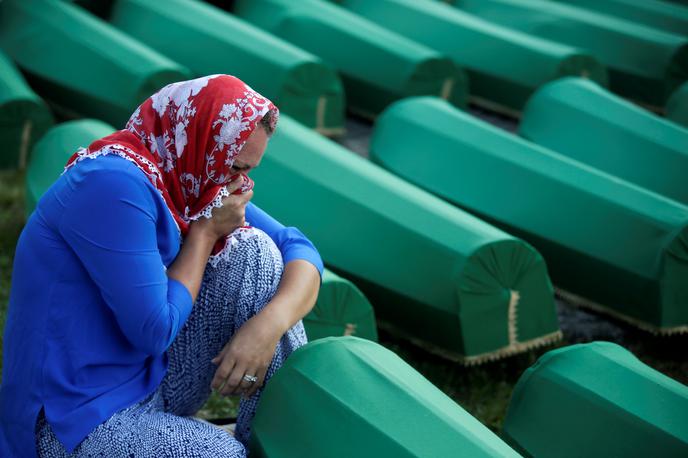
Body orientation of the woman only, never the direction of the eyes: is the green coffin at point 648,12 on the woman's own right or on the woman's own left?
on the woman's own left

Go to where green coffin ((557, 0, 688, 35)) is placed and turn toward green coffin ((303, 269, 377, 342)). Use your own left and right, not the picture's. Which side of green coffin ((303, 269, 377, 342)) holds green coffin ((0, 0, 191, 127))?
right

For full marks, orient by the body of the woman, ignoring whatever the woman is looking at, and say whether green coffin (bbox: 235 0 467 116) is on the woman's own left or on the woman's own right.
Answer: on the woman's own left

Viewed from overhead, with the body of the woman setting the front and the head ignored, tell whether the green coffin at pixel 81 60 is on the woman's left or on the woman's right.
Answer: on the woman's left

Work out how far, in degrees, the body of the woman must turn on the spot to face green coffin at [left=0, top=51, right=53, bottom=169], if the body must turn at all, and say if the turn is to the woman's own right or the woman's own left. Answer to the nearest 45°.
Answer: approximately 90° to the woman's own left

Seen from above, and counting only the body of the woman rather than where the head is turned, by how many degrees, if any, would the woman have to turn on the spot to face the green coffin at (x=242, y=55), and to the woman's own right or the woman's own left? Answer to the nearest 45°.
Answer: approximately 90° to the woman's own left

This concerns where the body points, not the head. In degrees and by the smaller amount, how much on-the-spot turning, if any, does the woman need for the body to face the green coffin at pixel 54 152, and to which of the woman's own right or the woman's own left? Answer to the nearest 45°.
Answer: approximately 90° to the woman's own left

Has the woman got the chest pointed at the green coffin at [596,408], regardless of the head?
yes

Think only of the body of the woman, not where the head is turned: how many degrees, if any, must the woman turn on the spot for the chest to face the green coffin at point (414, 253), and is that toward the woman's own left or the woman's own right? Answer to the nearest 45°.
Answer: approximately 45° to the woman's own left

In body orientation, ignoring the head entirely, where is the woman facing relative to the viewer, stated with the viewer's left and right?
facing to the right of the viewer

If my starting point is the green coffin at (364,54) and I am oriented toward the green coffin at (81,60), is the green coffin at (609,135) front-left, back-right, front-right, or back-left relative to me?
back-left
